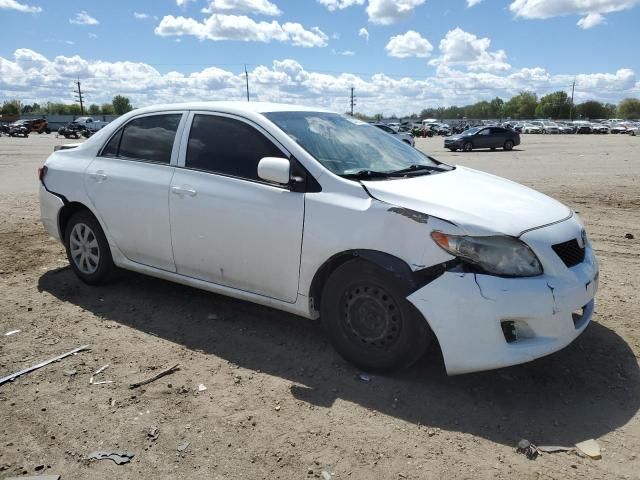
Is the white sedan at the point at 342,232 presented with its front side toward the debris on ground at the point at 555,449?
yes

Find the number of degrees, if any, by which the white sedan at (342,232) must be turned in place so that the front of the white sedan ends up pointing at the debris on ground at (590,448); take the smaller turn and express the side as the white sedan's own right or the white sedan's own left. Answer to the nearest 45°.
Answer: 0° — it already faces it

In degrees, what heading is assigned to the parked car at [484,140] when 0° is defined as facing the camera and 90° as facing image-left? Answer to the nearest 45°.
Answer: approximately 45°

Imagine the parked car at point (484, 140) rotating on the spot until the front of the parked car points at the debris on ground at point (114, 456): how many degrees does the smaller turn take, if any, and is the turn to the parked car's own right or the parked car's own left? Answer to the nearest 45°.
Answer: approximately 45° to the parked car's own left

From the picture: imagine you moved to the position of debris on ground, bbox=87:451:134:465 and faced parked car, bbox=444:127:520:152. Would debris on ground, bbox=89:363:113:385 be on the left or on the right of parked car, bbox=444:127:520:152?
left

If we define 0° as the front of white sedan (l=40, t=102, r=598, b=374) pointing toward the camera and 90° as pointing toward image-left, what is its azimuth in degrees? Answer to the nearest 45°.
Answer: approximately 315°

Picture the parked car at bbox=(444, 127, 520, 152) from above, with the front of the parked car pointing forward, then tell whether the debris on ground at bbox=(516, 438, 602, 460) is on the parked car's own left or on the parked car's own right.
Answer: on the parked car's own left
